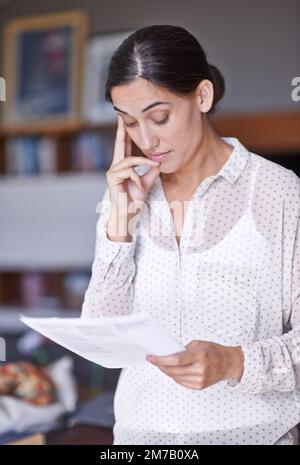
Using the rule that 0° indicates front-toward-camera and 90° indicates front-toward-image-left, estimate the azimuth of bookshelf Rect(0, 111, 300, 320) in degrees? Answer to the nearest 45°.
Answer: approximately 0°

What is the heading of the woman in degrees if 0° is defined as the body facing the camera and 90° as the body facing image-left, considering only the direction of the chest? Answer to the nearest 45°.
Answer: approximately 45°

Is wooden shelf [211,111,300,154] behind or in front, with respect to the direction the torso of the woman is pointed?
behind

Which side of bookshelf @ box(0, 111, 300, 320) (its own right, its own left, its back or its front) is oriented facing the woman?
front

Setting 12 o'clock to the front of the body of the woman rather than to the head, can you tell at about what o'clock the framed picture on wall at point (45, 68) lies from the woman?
The framed picture on wall is roughly at 4 o'clock from the woman.

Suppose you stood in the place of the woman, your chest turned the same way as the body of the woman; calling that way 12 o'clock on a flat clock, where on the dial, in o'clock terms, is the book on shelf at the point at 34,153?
The book on shelf is roughly at 4 o'clock from the woman.

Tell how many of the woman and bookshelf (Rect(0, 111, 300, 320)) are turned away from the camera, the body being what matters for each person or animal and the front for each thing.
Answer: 0
